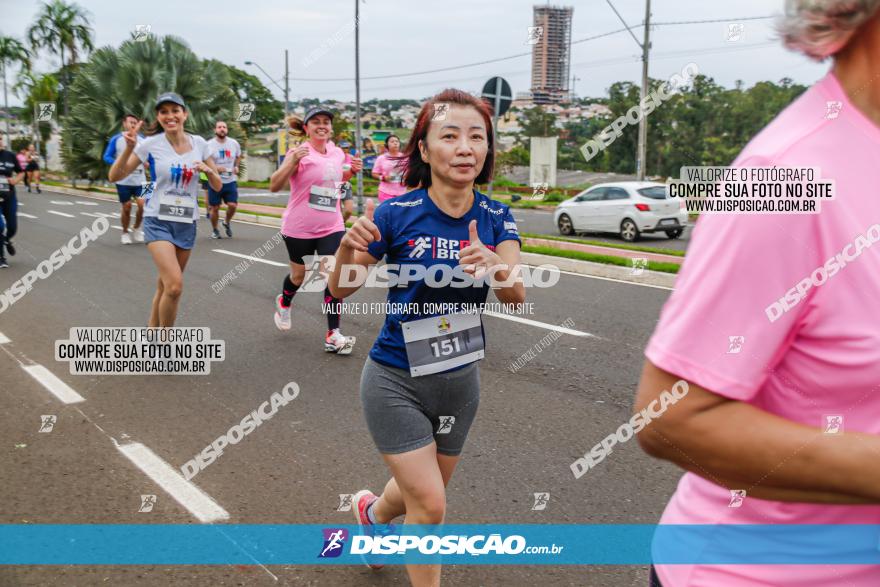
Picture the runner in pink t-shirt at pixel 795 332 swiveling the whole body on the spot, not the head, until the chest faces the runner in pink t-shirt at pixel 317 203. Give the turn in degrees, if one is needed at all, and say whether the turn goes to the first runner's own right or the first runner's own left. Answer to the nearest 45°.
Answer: approximately 180°

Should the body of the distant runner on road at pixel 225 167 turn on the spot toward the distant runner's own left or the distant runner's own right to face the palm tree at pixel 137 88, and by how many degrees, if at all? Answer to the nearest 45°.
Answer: approximately 180°

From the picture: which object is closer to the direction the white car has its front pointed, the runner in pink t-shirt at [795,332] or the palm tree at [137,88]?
the palm tree

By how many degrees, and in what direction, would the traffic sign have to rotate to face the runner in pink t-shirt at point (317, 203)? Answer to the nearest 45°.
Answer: approximately 180°

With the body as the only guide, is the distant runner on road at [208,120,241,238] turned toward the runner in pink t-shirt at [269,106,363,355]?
yes

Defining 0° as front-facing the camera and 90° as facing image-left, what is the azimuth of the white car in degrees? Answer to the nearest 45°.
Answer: approximately 135°

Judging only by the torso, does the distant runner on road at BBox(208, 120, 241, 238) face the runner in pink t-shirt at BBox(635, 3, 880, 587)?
yes

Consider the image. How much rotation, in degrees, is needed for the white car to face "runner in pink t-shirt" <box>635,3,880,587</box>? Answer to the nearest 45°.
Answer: approximately 135° to its left

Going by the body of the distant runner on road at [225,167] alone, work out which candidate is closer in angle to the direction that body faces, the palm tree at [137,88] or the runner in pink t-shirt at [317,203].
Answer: the runner in pink t-shirt

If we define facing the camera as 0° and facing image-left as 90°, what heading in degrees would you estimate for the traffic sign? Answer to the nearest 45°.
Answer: approximately 180°
